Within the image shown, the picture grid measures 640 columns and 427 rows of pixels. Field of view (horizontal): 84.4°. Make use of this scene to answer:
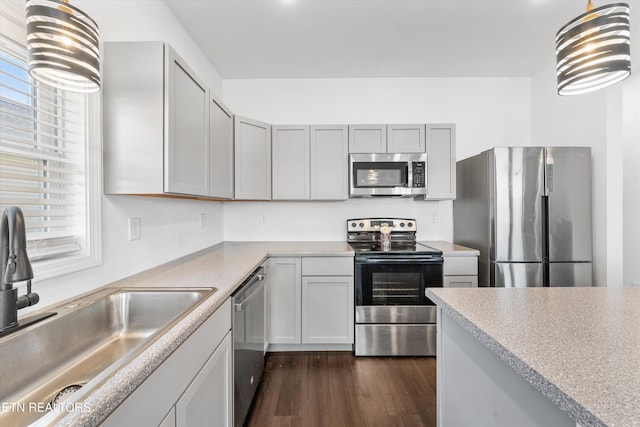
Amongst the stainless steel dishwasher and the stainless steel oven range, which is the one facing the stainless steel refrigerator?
the stainless steel dishwasher

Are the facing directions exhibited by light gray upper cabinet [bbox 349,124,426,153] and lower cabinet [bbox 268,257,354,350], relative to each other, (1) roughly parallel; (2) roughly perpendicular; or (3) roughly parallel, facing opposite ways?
roughly parallel

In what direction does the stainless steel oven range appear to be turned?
toward the camera

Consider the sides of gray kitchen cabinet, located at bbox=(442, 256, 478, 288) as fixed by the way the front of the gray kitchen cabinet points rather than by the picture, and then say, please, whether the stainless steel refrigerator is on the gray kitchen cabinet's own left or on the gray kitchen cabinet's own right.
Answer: on the gray kitchen cabinet's own left

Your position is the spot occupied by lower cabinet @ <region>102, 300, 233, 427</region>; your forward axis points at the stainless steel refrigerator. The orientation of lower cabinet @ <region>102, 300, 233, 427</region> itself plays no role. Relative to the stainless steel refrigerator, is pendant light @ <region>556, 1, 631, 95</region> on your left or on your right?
right

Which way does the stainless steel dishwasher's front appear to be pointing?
to the viewer's right

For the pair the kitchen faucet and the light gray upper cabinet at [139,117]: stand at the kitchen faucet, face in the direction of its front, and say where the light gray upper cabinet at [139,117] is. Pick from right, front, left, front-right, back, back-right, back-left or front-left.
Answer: left

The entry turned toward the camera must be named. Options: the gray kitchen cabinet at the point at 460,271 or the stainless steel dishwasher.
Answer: the gray kitchen cabinet

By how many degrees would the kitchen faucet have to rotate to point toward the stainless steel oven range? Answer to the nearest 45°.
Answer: approximately 45° to its left

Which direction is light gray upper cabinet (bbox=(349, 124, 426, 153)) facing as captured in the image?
toward the camera

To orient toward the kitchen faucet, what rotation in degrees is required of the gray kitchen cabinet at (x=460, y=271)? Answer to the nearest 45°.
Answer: approximately 45° to its right

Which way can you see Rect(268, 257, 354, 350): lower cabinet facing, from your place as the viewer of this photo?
facing the viewer

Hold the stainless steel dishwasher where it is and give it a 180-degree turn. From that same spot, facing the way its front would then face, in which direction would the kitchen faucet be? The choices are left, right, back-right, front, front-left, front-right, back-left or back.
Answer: front-left

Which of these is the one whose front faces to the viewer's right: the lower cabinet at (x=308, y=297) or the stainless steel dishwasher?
the stainless steel dishwasher

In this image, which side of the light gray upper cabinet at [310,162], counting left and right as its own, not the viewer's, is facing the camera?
front

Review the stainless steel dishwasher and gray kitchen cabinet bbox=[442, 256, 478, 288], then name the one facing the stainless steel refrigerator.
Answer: the stainless steel dishwasher

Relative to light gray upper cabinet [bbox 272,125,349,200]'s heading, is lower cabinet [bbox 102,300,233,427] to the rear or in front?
in front

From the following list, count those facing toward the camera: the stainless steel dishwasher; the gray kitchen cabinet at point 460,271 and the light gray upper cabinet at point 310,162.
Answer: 2
